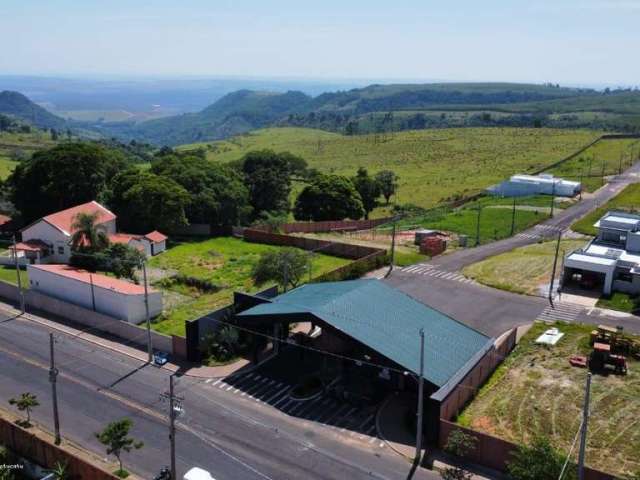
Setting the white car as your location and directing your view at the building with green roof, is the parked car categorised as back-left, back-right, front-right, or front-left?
front-left

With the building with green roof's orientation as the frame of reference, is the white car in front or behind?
in front

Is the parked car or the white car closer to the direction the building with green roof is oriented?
the white car

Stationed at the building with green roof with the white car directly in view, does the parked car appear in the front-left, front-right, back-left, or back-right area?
front-right

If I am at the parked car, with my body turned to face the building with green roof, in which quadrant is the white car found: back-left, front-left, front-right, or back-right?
front-right

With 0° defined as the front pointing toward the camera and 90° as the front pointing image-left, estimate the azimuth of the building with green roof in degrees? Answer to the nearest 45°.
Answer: approximately 45°

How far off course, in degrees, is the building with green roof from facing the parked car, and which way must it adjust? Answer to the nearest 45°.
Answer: approximately 45° to its right

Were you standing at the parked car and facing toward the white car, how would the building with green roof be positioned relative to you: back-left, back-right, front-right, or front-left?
front-left
